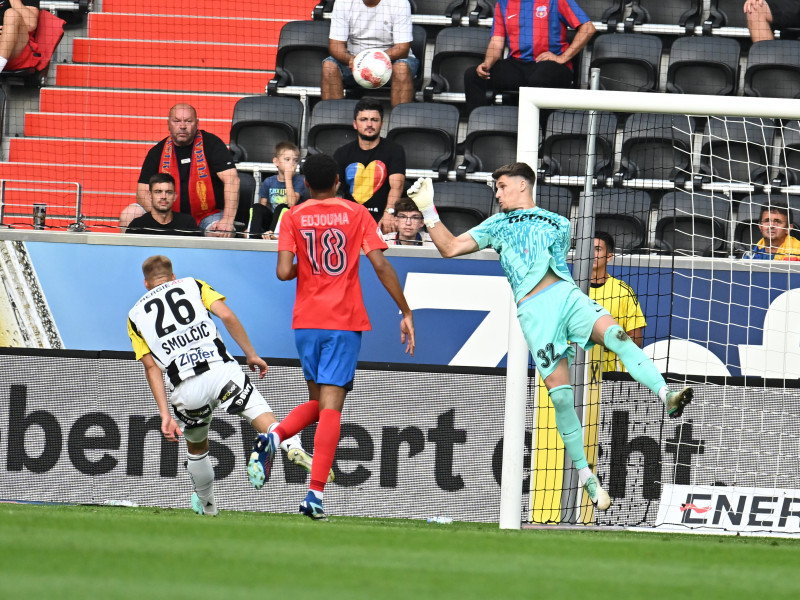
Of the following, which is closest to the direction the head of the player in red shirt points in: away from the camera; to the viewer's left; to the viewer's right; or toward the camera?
away from the camera

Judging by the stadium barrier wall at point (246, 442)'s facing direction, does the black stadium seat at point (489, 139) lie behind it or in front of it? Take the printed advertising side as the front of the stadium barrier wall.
behind

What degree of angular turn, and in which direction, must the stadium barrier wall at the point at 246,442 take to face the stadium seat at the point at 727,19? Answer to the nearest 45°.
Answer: approximately 135° to its left

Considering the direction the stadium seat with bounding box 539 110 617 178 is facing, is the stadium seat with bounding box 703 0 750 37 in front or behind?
behind

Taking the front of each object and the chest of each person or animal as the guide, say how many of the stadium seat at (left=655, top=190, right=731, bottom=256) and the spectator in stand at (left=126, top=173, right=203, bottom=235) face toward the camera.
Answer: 2

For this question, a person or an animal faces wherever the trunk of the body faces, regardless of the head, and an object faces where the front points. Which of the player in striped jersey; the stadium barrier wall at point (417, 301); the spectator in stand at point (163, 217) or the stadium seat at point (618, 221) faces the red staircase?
the player in striped jersey

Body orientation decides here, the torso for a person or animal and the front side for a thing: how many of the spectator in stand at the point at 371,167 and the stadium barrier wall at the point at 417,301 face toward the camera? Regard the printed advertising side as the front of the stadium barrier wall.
2

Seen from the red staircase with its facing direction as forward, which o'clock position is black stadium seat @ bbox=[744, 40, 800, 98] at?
The black stadium seat is roughly at 10 o'clock from the red staircase.

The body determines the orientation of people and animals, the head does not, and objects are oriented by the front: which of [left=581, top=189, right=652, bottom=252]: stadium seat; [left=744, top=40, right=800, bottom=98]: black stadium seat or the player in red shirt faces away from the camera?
the player in red shirt

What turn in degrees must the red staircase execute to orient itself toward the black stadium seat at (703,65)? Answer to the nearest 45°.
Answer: approximately 45° to its left

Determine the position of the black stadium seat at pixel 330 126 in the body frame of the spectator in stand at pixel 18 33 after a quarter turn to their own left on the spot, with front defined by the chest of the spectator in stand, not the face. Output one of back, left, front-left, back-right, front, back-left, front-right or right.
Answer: front
